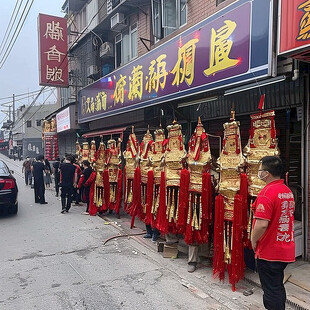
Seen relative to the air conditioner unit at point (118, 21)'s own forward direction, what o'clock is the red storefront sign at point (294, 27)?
The red storefront sign is roughly at 10 o'clock from the air conditioner unit.

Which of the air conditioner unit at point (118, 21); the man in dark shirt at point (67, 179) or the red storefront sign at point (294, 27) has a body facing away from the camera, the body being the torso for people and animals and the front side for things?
the man in dark shirt

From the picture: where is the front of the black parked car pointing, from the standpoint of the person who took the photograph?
facing away from the viewer

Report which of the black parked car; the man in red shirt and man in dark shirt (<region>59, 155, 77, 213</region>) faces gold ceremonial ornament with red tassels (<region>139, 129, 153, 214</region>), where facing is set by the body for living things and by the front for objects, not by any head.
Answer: the man in red shirt

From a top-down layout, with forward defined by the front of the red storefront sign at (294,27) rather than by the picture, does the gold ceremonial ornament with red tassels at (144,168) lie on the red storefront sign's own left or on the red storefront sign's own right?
on the red storefront sign's own right

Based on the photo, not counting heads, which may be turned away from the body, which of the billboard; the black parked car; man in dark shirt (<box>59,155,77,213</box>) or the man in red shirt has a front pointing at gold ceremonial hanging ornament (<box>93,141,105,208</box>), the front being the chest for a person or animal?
the man in red shirt

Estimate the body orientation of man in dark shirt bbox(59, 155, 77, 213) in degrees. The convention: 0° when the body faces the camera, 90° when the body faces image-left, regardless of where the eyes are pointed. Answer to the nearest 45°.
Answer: approximately 180°

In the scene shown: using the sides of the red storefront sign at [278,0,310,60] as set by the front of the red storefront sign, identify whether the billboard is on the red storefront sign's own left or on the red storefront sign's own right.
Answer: on the red storefront sign's own right

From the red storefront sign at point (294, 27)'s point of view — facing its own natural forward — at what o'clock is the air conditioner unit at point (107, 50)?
The air conditioner unit is roughly at 3 o'clock from the red storefront sign.

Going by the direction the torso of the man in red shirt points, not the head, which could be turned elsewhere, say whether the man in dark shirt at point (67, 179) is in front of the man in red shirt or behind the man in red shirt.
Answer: in front
